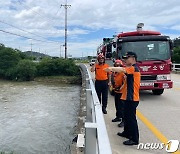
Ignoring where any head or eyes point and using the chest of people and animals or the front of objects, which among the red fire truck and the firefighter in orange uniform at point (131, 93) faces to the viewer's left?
the firefighter in orange uniform

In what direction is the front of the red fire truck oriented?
toward the camera

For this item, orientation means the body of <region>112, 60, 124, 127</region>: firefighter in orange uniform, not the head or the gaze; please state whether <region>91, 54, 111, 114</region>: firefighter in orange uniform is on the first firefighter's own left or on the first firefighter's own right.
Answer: on the first firefighter's own right

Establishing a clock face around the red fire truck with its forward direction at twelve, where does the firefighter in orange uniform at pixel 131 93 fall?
The firefighter in orange uniform is roughly at 12 o'clock from the red fire truck.

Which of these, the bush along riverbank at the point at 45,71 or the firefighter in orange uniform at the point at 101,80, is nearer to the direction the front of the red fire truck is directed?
the firefighter in orange uniform

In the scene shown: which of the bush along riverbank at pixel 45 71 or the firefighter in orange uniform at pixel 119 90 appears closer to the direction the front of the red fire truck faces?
the firefighter in orange uniform

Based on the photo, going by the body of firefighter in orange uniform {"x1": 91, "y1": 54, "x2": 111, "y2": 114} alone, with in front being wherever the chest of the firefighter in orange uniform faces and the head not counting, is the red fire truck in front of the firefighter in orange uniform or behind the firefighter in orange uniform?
behind

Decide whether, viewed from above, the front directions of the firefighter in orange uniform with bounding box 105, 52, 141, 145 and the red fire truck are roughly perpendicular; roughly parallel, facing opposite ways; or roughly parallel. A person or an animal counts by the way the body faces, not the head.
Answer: roughly perpendicular

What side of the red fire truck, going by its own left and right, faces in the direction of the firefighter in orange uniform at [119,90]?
front

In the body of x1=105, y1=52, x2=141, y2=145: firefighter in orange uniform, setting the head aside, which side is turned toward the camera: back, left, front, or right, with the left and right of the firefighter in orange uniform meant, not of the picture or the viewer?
left
